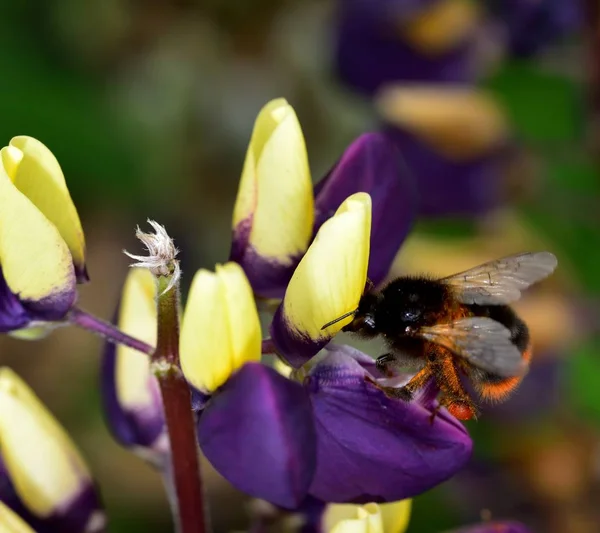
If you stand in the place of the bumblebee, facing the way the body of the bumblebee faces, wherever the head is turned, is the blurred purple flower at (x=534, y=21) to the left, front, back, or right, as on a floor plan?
right

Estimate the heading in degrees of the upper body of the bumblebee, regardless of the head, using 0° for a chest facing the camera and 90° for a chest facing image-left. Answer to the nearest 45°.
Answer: approximately 90°

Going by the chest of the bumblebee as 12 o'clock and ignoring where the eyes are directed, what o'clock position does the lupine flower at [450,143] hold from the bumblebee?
The lupine flower is roughly at 3 o'clock from the bumblebee.

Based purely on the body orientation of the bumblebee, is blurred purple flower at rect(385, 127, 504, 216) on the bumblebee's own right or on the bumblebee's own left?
on the bumblebee's own right

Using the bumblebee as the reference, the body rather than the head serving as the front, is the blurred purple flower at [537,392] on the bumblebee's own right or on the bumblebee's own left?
on the bumblebee's own right
